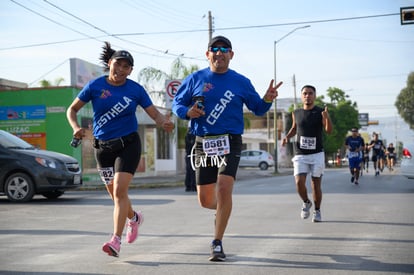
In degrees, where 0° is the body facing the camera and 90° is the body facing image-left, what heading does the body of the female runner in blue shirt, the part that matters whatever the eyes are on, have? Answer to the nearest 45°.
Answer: approximately 0°

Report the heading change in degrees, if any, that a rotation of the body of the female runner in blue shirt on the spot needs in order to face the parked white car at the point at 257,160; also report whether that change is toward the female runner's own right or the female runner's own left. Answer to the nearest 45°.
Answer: approximately 180°

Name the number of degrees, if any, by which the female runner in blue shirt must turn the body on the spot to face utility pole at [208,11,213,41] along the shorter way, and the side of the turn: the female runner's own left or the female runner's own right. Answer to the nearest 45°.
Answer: approximately 180°

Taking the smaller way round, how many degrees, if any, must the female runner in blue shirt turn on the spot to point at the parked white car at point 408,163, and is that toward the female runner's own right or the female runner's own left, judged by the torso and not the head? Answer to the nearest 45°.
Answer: approximately 135° to the female runner's own left
